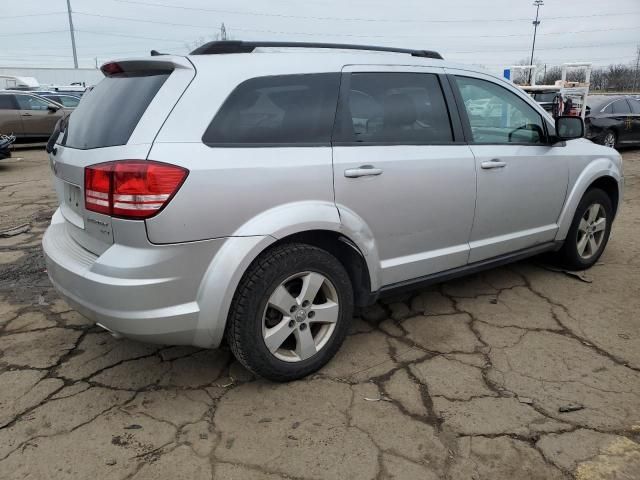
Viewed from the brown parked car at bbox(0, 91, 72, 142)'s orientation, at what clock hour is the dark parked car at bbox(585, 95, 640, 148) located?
the dark parked car at bbox(585, 95, 640, 148) is roughly at 1 o'clock from the brown parked car at bbox(0, 91, 72, 142).

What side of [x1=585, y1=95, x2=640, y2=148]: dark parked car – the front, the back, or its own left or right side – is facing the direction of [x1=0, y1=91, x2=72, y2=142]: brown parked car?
back

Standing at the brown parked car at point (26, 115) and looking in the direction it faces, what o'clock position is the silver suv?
The silver suv is roughly at 3 o'clock from the brown parked car.

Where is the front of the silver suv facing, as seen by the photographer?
facing away from the viewer and to the right of the viewer

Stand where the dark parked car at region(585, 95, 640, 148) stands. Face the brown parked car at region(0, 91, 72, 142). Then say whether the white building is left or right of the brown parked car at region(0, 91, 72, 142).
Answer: right

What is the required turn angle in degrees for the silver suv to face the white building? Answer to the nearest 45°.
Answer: approximately 90° to its left

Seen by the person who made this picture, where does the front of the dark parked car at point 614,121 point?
facing away from the viewer and to the right of the viewer

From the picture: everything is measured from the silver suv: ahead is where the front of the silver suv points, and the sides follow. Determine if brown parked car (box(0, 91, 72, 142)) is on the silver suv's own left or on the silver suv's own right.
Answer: on the silver suv's own left

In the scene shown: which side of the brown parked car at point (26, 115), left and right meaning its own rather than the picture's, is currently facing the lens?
right

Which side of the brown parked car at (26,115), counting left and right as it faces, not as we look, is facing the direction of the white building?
left
